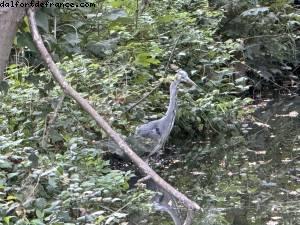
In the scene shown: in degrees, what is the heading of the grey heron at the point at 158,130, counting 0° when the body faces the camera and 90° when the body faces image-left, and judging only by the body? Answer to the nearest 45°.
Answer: approximately 270°
